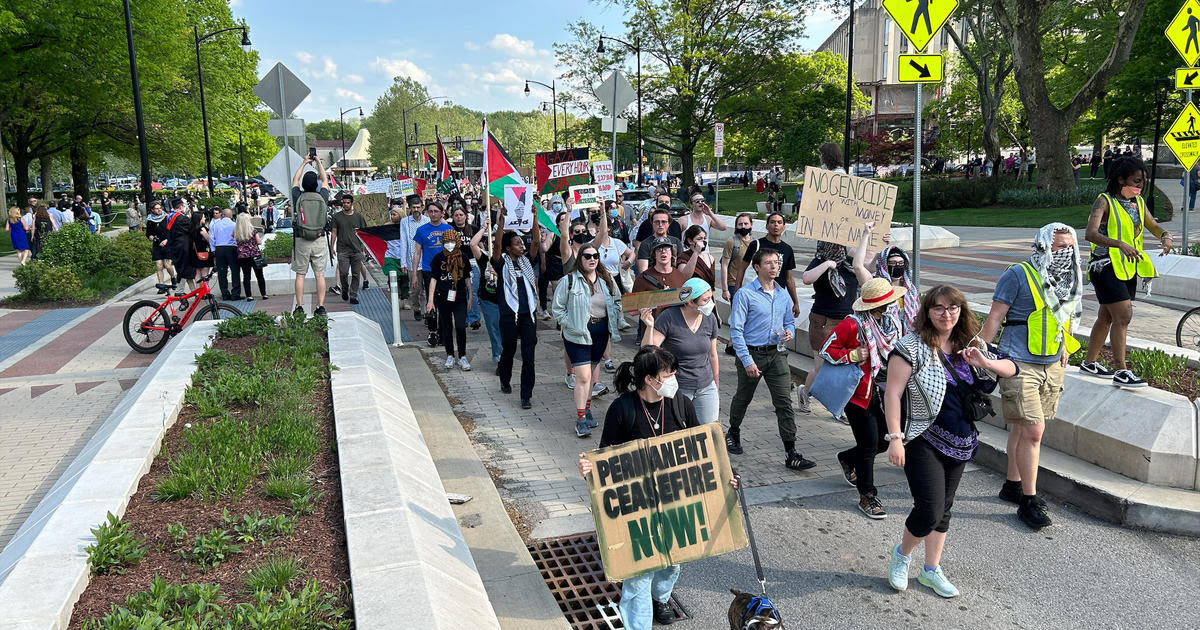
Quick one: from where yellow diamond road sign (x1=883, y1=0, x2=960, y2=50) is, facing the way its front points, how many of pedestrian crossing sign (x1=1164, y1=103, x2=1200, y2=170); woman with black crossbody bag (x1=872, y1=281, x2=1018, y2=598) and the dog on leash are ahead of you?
2

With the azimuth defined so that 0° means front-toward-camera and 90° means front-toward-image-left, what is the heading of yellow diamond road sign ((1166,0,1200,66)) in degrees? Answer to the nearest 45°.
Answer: approximately 0°

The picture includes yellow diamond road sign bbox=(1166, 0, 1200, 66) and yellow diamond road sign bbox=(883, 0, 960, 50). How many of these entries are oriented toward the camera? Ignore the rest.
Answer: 2

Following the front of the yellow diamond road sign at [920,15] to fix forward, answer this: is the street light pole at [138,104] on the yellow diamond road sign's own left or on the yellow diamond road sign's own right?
on the yellow diamond road sign's own right

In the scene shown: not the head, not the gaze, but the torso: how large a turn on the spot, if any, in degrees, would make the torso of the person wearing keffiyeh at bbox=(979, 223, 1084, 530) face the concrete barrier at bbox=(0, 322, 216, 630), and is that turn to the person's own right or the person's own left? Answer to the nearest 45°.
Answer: approximately 90° to the person's own right

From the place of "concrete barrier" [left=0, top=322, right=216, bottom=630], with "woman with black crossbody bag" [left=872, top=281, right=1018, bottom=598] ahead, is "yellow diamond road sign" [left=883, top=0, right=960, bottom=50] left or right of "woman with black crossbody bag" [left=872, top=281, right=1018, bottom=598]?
left
